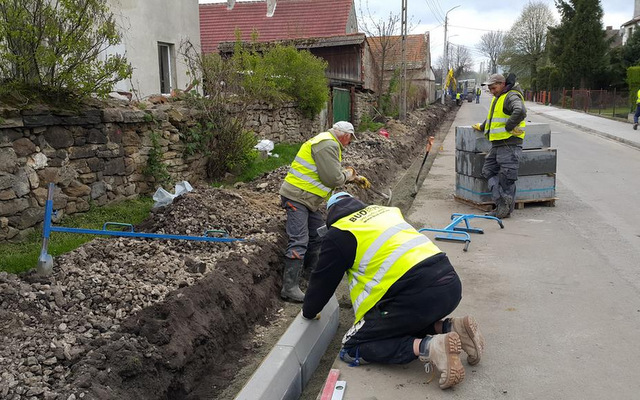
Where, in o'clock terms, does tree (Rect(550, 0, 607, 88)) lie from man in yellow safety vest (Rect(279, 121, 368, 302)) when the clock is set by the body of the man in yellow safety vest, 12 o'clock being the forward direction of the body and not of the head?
The tree is roughly at 10 o'clock from the man in yellow safety vest.

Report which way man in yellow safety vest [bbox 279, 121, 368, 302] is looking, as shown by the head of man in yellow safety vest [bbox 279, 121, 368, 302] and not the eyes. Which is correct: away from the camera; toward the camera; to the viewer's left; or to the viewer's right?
to the viewer's right

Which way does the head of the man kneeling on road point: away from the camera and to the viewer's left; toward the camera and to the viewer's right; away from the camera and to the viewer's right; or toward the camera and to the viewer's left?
away from the camera and to the viewer's left

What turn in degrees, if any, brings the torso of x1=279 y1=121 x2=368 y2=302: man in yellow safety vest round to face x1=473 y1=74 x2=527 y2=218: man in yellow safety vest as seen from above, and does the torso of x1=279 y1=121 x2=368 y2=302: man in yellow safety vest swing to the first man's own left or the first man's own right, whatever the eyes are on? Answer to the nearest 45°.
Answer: approximately 45° to the first man's own left

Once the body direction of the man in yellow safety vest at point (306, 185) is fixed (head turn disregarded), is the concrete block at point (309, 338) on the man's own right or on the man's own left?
on the man's own right

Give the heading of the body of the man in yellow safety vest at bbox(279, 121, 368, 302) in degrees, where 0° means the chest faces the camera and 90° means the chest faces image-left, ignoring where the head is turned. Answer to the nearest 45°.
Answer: approximately 270°

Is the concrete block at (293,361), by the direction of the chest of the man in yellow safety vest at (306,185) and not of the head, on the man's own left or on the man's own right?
on the man's own right

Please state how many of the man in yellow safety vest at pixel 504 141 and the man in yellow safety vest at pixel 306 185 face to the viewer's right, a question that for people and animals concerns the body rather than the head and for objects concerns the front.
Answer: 1
